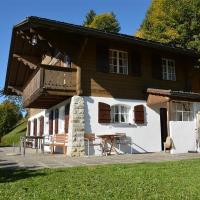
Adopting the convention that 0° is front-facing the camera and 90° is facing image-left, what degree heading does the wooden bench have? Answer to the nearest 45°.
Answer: approximately 45°

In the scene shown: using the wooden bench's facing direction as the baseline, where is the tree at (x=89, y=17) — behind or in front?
behind

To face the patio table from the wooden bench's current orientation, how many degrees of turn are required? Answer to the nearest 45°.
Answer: approximately 90° to its left

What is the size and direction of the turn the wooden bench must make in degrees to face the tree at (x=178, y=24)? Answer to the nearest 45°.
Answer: approximately 180°

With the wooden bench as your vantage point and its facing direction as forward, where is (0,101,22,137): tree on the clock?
The tree is roughly at 4 o'clock from the wooden bench.
